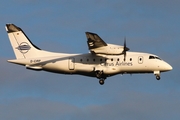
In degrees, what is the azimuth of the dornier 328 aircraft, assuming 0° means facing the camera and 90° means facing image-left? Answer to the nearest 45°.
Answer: approximately 270°
